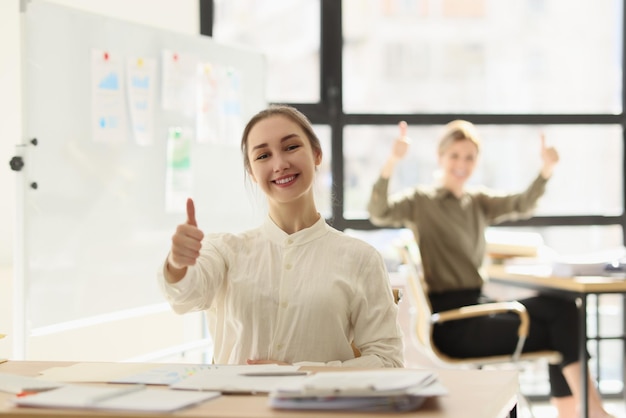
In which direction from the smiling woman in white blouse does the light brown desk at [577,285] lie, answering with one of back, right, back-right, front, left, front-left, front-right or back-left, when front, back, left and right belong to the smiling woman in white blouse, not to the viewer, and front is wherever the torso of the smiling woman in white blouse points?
back-left

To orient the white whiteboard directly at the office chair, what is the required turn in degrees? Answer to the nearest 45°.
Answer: approximately 45° to its left

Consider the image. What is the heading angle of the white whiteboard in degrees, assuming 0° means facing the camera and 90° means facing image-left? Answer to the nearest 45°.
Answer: approximately 315°
